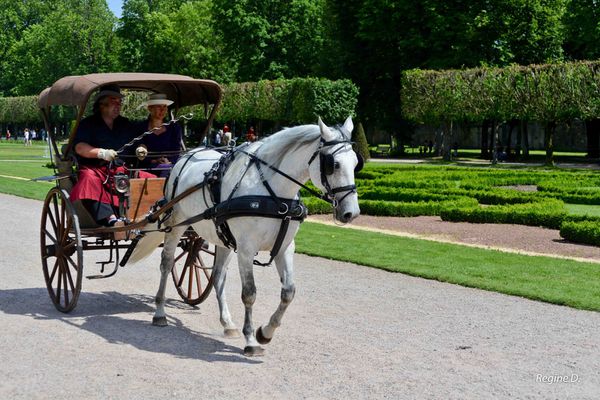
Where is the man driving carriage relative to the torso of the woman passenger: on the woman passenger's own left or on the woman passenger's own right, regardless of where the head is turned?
on the woman passenger's own right

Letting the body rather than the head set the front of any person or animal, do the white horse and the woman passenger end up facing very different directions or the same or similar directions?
same or similar directions

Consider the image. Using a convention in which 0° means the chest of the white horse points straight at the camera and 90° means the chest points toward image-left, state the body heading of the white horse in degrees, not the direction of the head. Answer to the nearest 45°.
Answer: approximately 315°

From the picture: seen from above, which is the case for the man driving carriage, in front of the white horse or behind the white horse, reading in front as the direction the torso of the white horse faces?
behind

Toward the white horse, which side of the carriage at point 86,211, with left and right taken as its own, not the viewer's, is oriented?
front

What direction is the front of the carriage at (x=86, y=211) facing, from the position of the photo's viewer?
facing the viewer and to the right of the viewer

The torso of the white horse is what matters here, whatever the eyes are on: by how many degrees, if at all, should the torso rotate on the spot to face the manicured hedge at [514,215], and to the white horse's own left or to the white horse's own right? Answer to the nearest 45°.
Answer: approximately 90° to the white horse's own left

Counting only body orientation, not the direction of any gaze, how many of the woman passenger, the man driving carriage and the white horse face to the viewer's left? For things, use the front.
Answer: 0

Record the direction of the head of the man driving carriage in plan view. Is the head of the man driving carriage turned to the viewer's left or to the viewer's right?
to the viewer's right

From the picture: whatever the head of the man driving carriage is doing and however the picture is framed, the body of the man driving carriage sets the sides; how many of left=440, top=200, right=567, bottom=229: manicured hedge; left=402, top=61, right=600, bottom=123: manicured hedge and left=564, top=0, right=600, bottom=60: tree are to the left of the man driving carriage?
3

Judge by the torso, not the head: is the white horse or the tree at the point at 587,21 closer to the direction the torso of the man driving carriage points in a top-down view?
the white horse

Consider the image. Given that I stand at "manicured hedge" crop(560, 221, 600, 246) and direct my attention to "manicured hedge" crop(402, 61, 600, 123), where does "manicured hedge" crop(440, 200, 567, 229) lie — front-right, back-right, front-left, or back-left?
front-left

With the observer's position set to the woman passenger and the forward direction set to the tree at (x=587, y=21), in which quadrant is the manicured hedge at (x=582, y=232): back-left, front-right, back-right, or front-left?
front-right

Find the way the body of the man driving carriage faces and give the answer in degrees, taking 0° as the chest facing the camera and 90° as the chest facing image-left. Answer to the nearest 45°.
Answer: approximately 315°

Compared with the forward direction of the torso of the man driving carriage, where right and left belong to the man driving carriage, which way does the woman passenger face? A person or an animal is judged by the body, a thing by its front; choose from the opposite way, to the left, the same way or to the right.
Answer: the same way

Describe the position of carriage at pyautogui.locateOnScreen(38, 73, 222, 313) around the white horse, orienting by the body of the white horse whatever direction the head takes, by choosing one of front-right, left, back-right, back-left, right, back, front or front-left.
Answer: back

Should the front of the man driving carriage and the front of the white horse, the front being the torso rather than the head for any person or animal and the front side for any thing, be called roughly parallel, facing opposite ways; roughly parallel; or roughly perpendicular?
roughly parallel

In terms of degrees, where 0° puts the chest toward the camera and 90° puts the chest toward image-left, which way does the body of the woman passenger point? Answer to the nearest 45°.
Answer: approximately 315°
